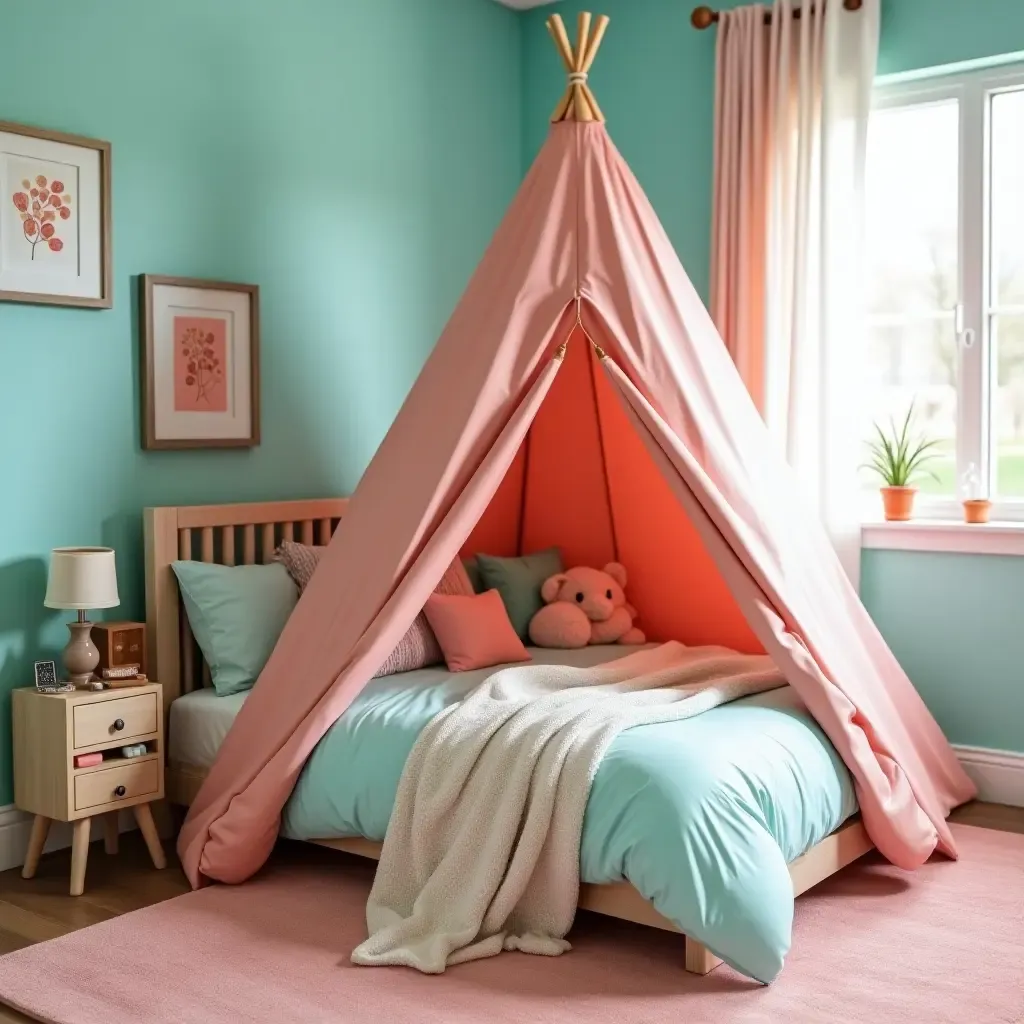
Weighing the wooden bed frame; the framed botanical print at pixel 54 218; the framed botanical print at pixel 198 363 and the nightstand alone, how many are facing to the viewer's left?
0

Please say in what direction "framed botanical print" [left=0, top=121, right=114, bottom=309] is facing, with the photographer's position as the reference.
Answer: facing the viewer and to the right of the viewer

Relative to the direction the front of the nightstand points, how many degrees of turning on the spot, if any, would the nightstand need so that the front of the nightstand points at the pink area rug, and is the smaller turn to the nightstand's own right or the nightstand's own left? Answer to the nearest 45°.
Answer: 0° — it already faces it

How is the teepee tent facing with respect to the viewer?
toward the camera

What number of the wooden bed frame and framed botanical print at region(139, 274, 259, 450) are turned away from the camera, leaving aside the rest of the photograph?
0

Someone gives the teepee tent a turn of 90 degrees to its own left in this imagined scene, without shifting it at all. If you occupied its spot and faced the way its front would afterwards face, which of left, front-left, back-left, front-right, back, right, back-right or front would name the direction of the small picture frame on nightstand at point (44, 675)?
back

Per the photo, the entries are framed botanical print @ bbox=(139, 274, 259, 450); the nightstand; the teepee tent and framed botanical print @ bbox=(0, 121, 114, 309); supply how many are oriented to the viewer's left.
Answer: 0

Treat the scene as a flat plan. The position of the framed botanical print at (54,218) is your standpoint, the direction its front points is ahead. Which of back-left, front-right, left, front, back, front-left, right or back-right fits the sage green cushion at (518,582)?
front-left

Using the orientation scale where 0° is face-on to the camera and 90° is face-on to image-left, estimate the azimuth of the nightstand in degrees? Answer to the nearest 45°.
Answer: approximately 315°

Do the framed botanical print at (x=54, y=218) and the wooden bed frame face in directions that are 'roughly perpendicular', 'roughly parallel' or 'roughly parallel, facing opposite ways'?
roughly parallel
